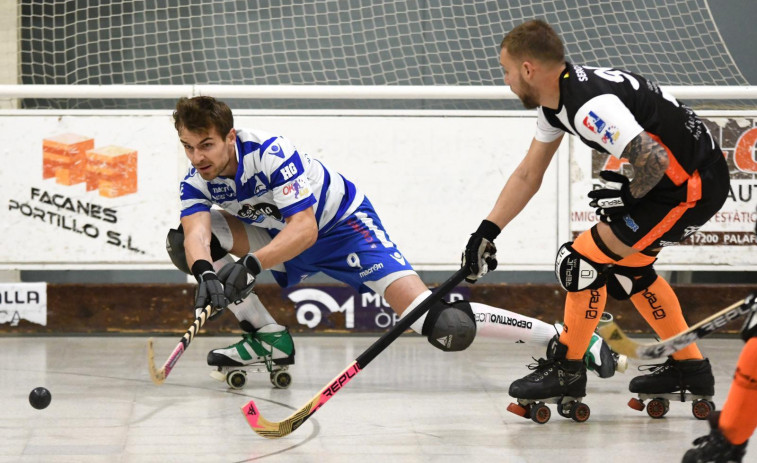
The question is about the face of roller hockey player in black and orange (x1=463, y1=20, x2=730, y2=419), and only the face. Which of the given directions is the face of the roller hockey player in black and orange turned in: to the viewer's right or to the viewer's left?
to the viewer's left

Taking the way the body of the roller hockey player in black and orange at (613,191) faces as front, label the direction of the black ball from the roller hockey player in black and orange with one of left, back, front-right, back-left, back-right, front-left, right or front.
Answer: front

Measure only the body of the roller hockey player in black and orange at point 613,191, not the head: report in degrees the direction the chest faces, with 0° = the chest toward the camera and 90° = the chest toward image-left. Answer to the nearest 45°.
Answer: approximately 90°
